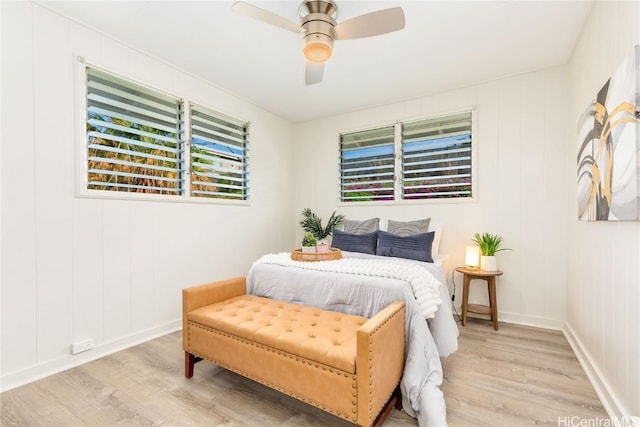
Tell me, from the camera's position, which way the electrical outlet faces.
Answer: facing the viewer and to the right of the viewer

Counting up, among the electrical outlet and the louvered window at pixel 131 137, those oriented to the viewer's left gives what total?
0

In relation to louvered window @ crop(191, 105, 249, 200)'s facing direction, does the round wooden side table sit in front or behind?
in front

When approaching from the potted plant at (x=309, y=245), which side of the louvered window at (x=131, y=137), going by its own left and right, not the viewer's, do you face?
front

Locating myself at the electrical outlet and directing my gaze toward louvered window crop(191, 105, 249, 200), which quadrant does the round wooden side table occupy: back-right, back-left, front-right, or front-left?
front-right

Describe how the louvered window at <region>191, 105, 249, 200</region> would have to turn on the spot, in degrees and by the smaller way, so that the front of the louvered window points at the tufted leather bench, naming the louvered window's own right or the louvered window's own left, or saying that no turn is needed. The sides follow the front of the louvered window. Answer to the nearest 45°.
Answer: approximately 45° to the louvered window's own right

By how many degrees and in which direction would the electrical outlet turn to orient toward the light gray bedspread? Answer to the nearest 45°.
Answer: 0° — it already faces it

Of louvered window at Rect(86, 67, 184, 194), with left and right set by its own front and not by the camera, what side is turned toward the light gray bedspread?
front

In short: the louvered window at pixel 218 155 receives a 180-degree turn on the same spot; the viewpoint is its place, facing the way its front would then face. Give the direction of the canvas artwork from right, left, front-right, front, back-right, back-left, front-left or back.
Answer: back

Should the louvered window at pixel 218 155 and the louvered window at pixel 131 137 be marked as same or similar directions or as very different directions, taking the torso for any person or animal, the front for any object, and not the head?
same or similar directions

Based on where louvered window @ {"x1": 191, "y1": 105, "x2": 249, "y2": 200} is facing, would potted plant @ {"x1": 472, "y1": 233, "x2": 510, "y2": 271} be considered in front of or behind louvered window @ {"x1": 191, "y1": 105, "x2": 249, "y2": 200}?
in front

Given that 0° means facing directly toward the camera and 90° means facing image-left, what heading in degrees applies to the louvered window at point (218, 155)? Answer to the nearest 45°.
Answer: approximately 315°

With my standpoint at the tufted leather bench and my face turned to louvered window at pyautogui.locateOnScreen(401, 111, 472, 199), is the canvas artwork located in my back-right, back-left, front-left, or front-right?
front-right

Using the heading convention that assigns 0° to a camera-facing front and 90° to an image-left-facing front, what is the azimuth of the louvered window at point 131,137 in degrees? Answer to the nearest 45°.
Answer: approximately 315°

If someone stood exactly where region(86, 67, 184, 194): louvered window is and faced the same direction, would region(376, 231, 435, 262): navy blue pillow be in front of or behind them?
in front
